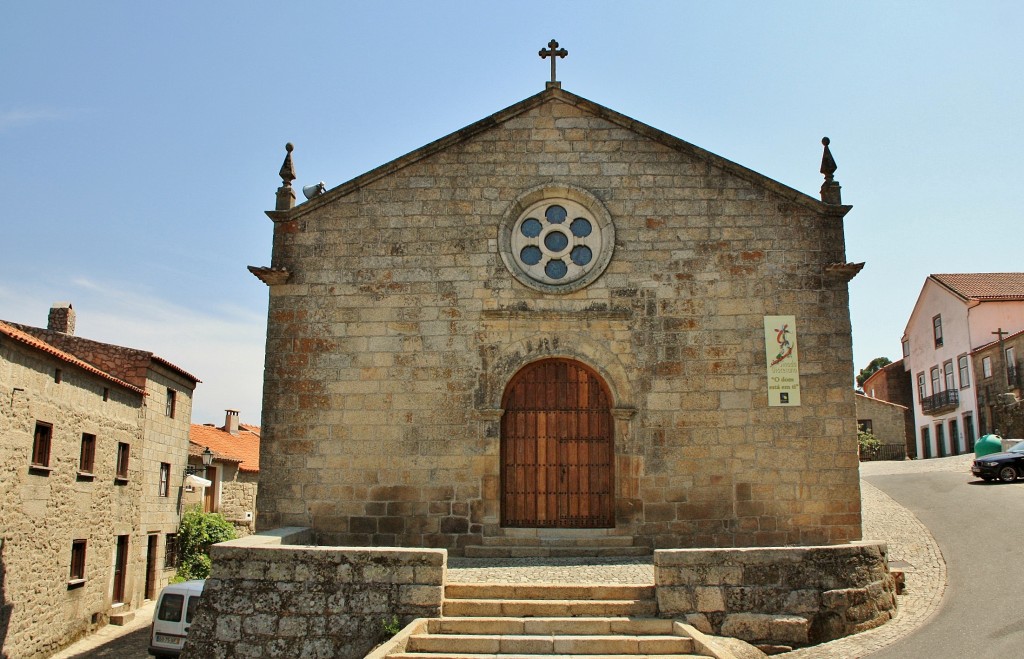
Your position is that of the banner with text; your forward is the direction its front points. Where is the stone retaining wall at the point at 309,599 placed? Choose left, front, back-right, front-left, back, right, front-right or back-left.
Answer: front-right

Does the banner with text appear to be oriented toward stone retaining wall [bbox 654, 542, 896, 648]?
yes

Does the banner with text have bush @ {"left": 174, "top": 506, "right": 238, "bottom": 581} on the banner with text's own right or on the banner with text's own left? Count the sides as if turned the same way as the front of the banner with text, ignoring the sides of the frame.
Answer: on the banner with text's own right

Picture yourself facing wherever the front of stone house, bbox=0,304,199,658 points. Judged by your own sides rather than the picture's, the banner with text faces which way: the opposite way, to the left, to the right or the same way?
to the right

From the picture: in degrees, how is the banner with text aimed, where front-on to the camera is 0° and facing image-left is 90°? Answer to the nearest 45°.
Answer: approximately 0°

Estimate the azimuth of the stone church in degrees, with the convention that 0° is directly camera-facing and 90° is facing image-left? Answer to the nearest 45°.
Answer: approximately 0°

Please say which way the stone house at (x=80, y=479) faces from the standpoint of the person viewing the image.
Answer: facing the viewer and to the right of the viewer

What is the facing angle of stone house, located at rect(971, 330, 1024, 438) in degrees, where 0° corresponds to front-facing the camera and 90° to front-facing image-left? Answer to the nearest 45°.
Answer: approximately 45°

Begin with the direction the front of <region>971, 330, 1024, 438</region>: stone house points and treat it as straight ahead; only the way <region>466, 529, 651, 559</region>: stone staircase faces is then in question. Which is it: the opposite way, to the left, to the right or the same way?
to the left

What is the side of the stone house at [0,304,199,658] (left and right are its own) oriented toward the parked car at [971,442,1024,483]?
front
